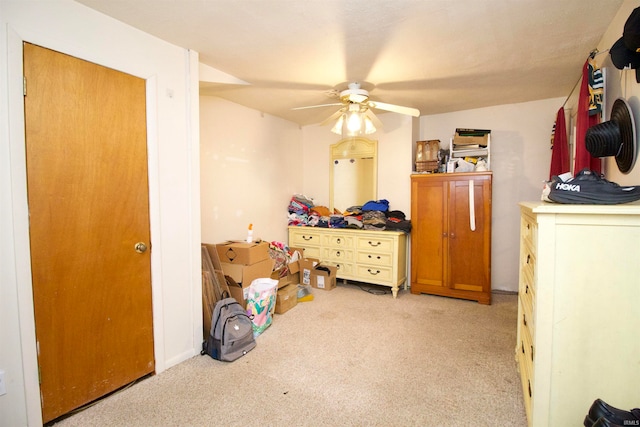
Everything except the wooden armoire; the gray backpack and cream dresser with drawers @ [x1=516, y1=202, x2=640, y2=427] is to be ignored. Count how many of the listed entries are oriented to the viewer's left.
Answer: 1

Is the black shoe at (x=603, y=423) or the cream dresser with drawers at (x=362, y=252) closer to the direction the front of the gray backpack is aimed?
the black shoe

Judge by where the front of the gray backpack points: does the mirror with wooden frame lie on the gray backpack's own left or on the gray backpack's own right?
on the gray backpack's own left

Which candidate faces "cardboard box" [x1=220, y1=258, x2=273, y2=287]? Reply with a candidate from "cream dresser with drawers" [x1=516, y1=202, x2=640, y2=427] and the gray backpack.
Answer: the cream dresser with drawers

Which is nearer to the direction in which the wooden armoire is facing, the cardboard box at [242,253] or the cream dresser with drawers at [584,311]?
the cream dresser with drawers

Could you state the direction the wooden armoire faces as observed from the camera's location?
facing the viewer

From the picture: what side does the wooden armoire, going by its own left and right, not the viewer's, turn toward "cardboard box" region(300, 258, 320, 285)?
right

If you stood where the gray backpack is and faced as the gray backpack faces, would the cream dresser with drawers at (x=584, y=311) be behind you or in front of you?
in front

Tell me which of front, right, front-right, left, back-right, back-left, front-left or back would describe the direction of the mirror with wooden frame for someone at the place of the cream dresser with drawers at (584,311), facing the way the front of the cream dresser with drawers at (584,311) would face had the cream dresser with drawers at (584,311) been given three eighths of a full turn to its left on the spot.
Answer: back

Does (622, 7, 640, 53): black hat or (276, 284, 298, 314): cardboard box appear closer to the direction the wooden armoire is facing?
the black hat

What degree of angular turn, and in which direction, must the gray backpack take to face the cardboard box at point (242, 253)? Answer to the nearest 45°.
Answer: approximately 135° to its left

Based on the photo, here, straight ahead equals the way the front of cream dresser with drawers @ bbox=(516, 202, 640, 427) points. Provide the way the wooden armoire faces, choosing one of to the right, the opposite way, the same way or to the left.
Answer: to the left

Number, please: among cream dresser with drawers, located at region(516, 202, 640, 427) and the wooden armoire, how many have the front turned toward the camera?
1

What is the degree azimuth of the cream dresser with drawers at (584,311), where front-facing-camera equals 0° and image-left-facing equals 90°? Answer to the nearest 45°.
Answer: approximately 90°
